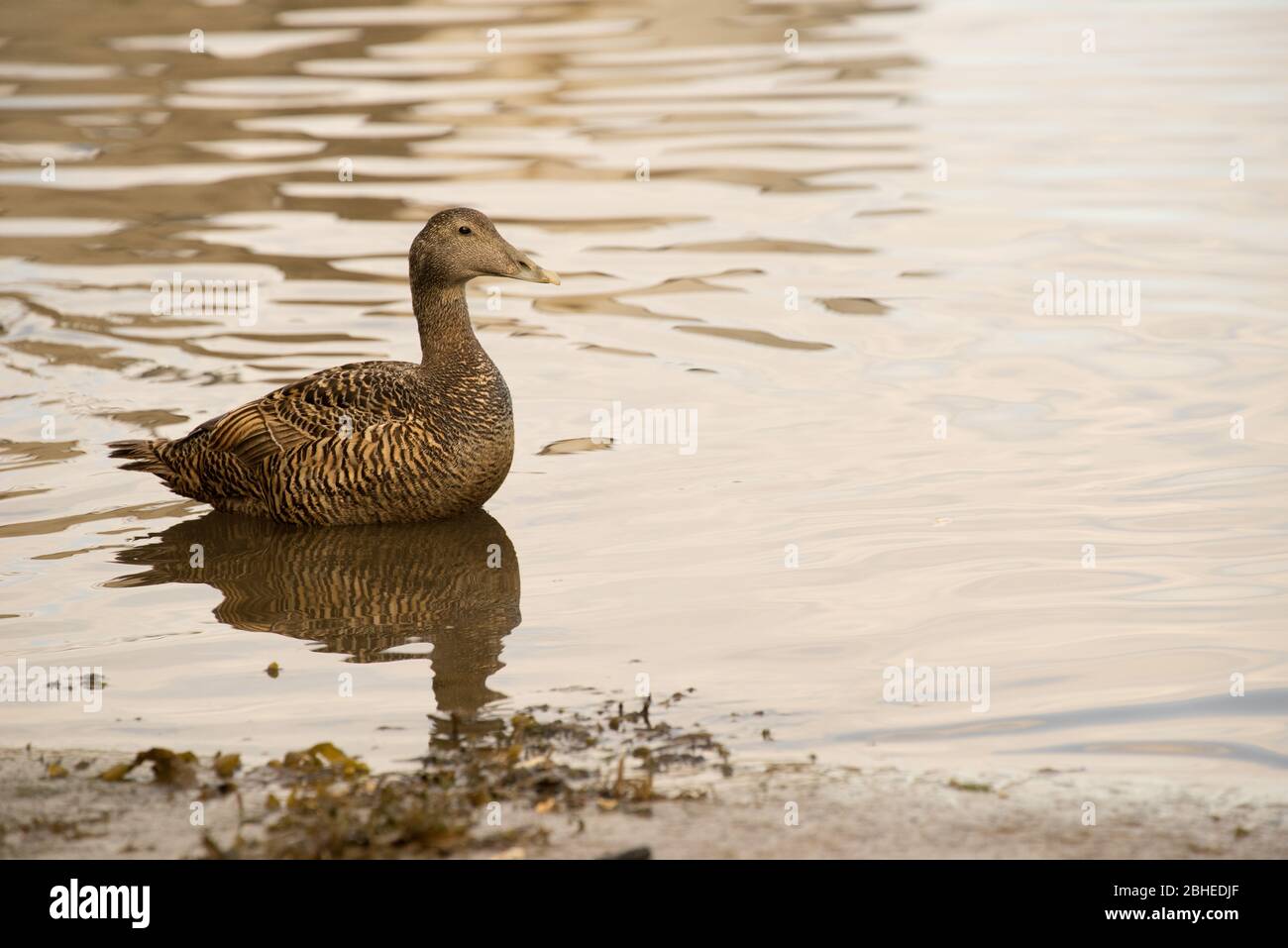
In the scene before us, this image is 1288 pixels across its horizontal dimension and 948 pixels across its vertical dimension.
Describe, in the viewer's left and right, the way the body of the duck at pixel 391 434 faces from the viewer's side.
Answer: facing to the right of the viewer
